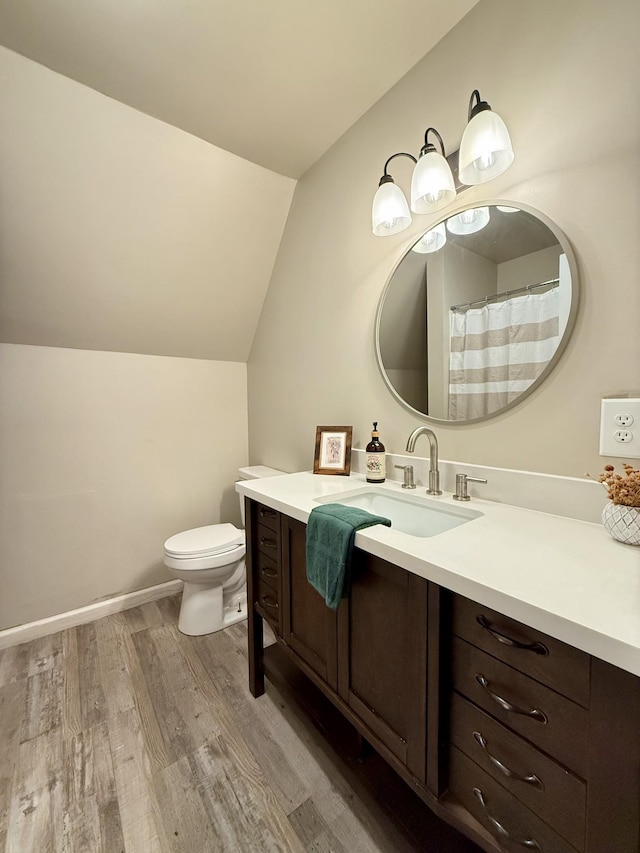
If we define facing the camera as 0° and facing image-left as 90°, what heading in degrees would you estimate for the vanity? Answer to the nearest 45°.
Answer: approximately 45°

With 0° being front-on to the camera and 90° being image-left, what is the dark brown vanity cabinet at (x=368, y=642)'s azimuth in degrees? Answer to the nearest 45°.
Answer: approximately 45°

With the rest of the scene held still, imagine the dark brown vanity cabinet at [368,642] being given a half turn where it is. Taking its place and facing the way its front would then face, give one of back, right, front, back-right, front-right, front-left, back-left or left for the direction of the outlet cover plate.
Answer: front-right
